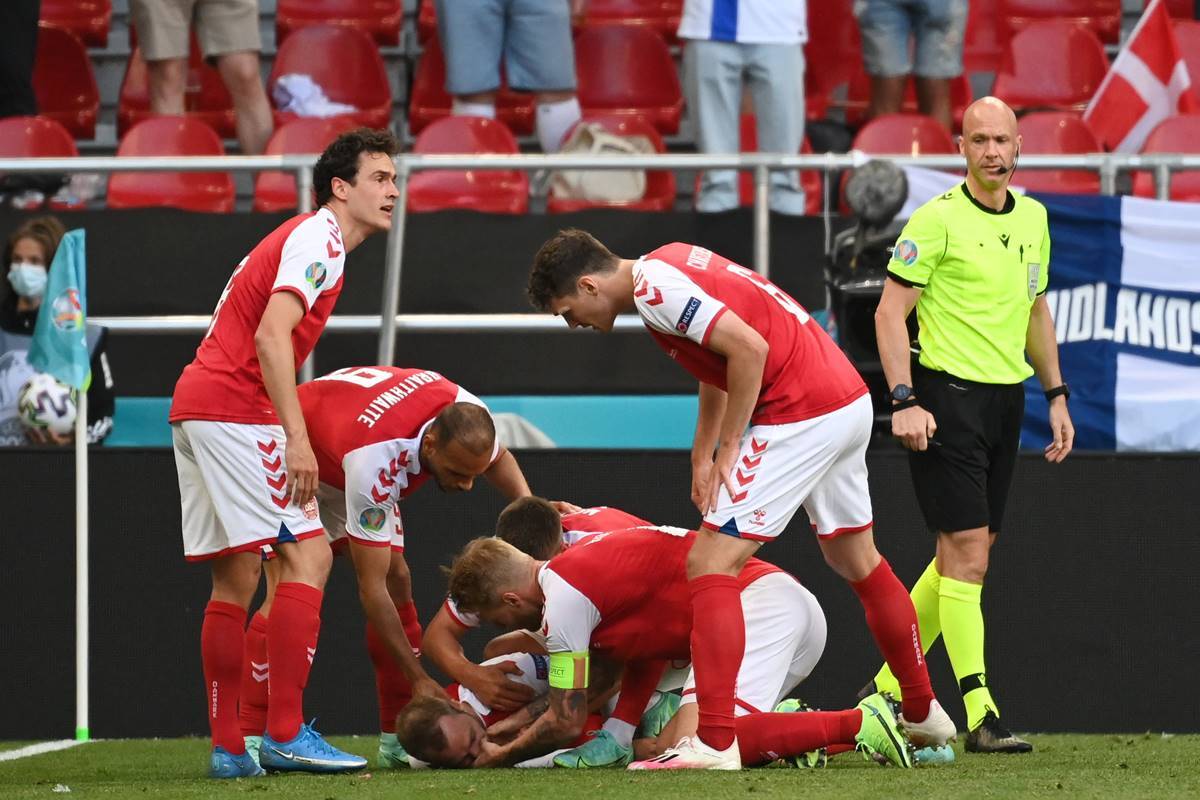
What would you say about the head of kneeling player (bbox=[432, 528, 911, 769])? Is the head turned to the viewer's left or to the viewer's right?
to the viewer's left

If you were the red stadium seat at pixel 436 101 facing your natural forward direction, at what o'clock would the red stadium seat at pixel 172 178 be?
the red stadium seat at pixel 172 178 is roughly at 1 o'clock from the red stadium seat at pixel 436 101.

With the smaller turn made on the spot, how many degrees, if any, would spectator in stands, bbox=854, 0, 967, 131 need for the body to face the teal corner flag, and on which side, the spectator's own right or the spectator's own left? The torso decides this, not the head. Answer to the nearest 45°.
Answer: approximately 45° to the spectator's own right

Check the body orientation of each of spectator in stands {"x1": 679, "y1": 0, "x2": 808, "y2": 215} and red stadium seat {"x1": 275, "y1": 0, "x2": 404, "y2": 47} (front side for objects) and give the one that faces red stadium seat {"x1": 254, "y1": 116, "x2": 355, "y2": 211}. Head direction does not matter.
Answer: red stadium seat {"x1": 275, "y1": 0, "x2": 404, "y2": 47}

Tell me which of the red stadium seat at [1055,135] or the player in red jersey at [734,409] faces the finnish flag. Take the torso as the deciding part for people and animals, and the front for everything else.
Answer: the red stadium seat

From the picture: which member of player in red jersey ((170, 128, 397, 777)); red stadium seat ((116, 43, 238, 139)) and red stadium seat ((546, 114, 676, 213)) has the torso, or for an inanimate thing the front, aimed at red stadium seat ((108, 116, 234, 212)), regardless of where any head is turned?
red stadium seat ((116, 43, 238, 139))

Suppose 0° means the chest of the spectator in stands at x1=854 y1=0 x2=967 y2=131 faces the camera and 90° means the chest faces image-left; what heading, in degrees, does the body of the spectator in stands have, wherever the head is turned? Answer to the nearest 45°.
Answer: approximately 0°

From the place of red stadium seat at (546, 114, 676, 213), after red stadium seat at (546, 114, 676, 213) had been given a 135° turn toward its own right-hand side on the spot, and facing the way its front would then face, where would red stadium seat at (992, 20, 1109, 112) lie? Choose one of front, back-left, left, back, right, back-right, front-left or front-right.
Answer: right

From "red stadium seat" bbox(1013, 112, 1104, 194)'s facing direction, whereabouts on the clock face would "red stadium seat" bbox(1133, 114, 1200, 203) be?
"red stadium seat" bbox(1133, 114, 1200, 203) is roughly at 10 o'clock from "red stadium seat" bbox(1013, 112, 1104, 194).

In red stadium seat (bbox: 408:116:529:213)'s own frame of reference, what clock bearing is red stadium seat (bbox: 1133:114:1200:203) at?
red stadium seat (bbox: 1133:114:1200:203) is roughly at 9 o'clock from red stadium seat (bbox: 408:116:529:213).
